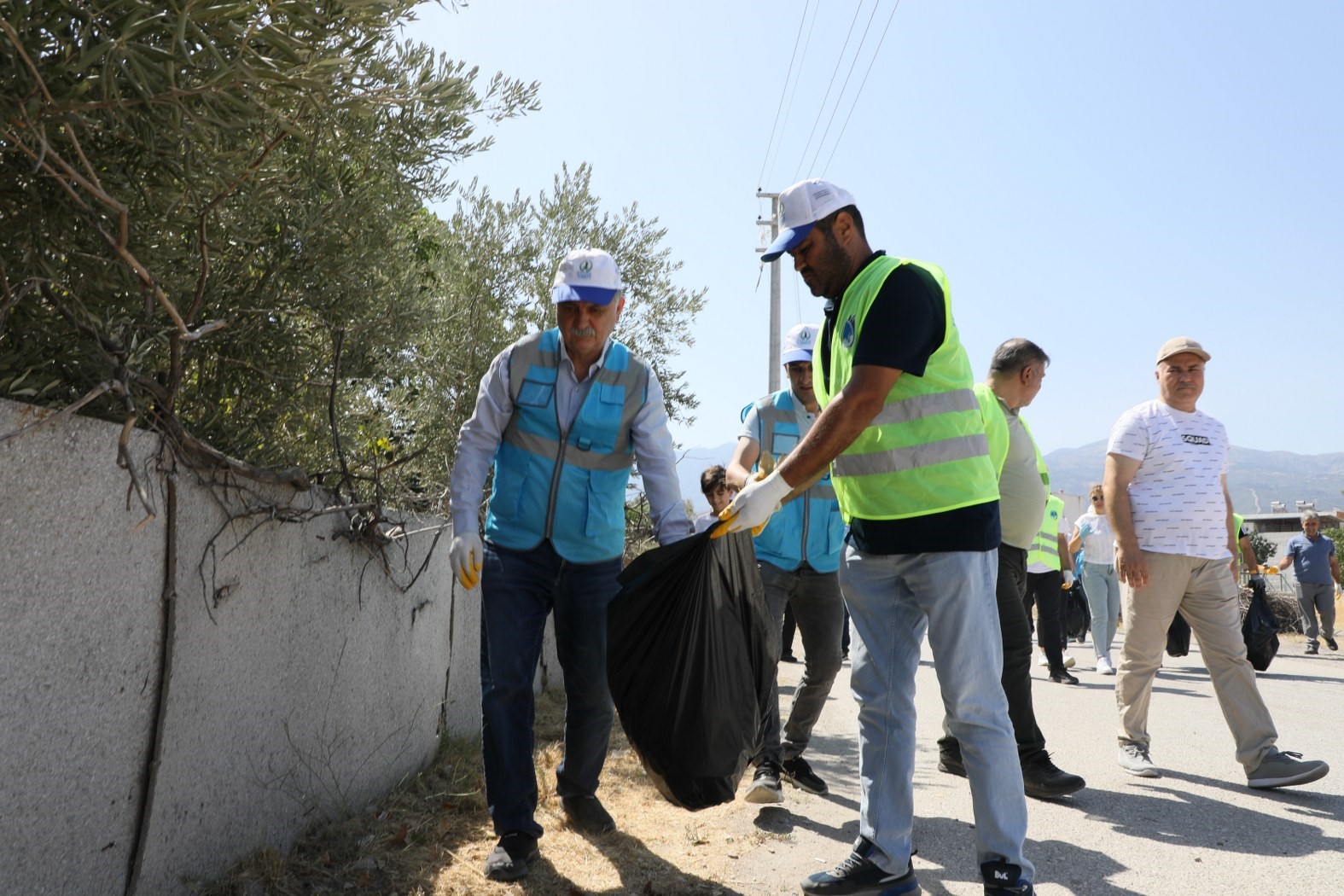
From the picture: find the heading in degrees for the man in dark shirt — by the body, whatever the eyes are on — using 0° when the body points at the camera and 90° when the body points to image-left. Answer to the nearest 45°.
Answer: approximately 90°

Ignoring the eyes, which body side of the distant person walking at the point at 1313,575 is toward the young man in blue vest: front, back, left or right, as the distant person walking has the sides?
front

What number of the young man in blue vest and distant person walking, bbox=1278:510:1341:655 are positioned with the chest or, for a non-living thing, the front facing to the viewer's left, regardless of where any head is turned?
0

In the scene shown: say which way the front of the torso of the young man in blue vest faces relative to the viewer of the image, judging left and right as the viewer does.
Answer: facing the viewer

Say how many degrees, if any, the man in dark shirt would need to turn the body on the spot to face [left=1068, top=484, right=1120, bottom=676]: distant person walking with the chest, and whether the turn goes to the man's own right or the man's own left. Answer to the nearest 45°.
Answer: approximately 90° to the man's own right

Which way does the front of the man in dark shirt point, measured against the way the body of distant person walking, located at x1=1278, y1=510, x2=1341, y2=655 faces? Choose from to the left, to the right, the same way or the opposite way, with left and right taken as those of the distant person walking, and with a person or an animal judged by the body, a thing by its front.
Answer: to the right

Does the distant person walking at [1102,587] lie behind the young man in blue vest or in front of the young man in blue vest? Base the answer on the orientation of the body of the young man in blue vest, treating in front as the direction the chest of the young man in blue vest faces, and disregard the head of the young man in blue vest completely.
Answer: behind

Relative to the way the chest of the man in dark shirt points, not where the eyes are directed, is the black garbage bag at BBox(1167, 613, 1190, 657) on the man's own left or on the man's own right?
on the man's own right

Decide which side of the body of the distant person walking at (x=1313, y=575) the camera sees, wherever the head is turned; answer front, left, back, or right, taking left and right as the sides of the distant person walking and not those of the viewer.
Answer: front

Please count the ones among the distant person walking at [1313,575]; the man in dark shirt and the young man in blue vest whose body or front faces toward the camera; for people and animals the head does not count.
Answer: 2
